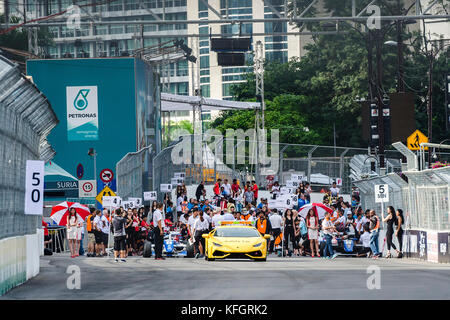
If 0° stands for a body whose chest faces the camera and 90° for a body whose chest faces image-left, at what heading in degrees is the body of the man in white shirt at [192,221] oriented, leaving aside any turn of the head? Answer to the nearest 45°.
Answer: approximately 45°

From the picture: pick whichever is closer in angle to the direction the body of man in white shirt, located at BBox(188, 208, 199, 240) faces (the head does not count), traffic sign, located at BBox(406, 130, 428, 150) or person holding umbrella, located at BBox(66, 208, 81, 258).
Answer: the person holding umbrella

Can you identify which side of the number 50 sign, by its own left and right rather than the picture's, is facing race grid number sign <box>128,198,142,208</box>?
back
